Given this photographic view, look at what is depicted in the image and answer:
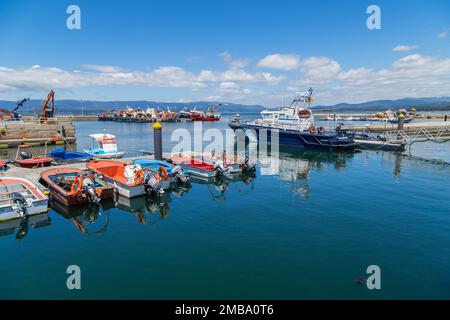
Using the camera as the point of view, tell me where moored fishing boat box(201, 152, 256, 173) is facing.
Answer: facing away from the viewer and to the left of the viewer

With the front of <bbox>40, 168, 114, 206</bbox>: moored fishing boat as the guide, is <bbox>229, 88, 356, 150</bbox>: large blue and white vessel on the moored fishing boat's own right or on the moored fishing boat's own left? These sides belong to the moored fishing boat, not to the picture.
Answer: on the moored fishing boat's own right

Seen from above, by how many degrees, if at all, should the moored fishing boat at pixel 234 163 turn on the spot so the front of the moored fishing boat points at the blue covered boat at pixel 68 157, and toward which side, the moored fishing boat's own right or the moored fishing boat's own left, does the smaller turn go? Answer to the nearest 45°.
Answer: approximately 45° to the moored fishing boat's own left

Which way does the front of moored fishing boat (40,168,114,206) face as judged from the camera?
facing away from the viewer and to the left of the viewer

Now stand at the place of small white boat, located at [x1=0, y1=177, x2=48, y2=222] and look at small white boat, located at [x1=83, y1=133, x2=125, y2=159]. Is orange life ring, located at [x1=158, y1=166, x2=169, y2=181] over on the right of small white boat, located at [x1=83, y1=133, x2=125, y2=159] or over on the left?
right

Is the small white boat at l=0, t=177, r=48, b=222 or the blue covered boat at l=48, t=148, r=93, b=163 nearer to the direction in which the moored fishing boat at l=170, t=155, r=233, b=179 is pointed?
the blue covered boat

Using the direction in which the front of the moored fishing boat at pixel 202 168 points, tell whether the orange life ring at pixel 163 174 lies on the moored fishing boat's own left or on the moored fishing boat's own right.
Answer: on the moored fishing boat's own left

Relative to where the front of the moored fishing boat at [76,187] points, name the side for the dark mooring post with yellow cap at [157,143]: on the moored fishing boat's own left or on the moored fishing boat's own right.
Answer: on the moored fishing boat's own right

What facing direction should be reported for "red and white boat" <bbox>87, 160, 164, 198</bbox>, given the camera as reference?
facing away from the viewer and to the left of the viewer
